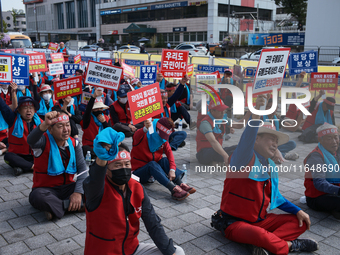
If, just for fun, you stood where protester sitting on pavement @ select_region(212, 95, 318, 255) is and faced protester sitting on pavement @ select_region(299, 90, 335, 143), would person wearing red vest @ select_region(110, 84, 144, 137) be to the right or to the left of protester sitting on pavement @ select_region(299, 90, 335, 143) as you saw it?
left

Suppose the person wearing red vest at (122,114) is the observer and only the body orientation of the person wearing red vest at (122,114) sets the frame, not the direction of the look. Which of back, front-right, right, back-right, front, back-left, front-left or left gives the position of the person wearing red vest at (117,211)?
front-right

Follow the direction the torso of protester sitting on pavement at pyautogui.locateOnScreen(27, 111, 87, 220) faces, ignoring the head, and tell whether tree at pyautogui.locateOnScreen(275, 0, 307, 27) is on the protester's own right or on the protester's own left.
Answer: on the protester's own left

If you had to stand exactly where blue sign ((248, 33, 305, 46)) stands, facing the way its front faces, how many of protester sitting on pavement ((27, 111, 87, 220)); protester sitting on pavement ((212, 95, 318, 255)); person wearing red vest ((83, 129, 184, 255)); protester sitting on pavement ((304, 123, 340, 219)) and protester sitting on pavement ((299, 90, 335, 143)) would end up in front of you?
5

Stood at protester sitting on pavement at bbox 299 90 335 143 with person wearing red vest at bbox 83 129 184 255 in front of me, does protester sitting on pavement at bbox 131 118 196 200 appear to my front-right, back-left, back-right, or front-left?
front-right

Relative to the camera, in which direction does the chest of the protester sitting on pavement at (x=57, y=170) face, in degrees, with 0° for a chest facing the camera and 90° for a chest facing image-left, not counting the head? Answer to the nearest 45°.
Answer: approximately 315°

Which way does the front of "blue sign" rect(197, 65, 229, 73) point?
toward the camera

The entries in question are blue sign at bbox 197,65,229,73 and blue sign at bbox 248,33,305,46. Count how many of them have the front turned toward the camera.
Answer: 2

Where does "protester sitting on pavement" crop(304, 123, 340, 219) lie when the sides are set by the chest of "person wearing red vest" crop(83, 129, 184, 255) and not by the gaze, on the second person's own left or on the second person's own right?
on the second person's own left

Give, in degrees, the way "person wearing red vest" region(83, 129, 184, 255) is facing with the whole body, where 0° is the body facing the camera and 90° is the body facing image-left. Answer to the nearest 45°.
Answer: approximately 315°

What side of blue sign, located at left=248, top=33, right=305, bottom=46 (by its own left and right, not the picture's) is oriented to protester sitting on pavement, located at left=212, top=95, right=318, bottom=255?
front

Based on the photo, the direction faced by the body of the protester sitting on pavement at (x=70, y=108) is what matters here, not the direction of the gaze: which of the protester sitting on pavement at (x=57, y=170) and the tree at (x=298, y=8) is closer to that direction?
the protester sitting on pavement

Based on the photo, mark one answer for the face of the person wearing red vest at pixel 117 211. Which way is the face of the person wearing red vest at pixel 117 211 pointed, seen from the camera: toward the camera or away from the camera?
toward the camera

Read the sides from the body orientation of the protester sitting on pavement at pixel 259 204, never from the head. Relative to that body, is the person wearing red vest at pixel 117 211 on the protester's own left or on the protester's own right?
on the protester's own right

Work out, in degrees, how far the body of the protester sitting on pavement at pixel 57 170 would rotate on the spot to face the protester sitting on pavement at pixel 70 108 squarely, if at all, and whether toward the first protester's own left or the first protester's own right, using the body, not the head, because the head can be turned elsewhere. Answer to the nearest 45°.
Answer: approximately 135° to the first protester's own left

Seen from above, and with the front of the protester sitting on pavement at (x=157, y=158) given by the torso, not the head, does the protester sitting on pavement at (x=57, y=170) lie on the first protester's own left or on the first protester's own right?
on the first protester's own right

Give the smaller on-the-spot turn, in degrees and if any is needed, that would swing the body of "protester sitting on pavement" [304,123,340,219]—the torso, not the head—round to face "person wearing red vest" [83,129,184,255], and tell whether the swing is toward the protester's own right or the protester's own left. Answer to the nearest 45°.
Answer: approximately 90° to the protester's own right
